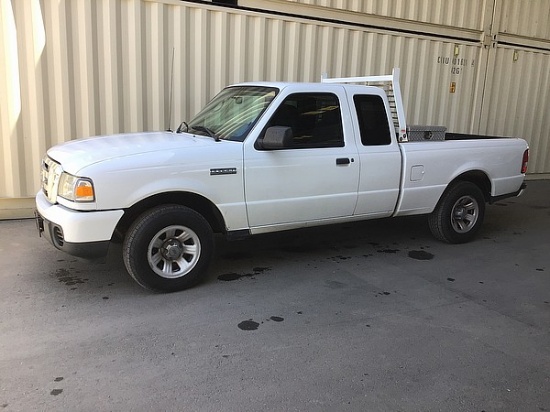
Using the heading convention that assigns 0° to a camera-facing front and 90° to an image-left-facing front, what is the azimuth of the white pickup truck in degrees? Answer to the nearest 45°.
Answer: approximately 45°
